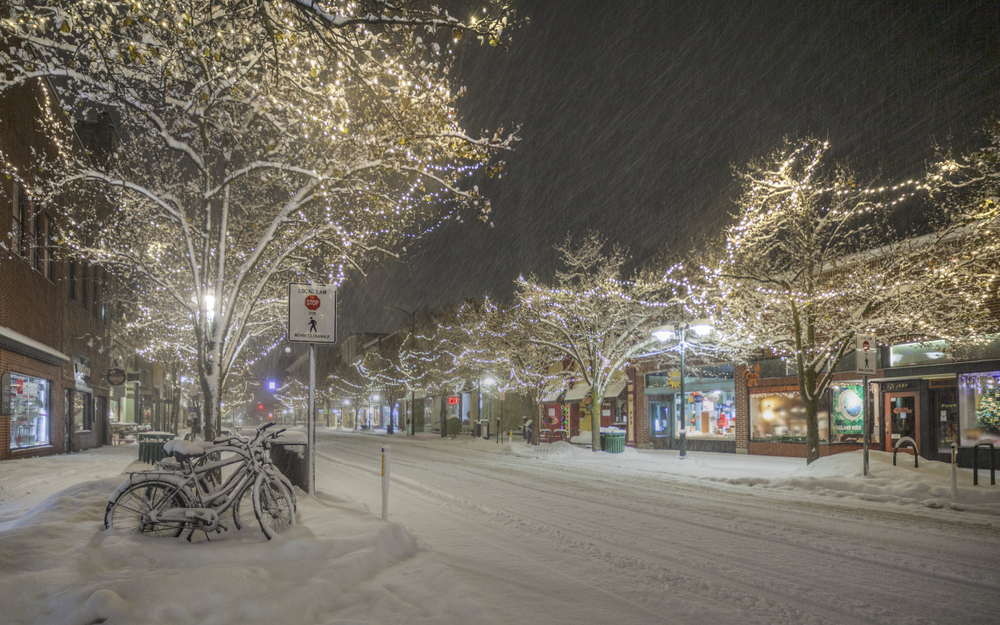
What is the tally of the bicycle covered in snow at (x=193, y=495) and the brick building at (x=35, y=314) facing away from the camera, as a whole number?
0

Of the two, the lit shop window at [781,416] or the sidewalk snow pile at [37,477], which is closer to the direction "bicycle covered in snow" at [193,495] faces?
the lit shop window

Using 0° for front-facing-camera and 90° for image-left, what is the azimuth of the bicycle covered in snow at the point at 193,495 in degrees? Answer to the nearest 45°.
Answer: approximately 270°

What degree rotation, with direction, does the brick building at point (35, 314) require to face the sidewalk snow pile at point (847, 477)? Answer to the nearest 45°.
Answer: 0° — it already faces it

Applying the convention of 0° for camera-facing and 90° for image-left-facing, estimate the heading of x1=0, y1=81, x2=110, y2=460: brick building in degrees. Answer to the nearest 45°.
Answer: approximately 315°

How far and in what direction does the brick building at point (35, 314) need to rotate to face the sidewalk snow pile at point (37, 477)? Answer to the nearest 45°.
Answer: approximately 45° to its right

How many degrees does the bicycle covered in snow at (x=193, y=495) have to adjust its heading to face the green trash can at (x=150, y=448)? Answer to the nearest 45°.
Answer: approximately 90° to its left

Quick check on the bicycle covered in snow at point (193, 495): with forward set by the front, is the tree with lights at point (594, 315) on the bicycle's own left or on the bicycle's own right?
on the bicycle's own left
